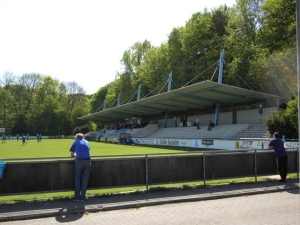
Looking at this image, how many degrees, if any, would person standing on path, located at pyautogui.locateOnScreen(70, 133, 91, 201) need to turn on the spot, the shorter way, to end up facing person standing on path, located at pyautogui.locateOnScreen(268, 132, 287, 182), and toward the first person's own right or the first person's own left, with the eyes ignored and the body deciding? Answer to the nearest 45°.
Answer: approximately 135° to the first person's own right

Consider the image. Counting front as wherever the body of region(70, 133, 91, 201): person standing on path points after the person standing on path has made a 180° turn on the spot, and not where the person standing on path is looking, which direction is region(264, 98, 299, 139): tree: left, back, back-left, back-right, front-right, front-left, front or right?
left

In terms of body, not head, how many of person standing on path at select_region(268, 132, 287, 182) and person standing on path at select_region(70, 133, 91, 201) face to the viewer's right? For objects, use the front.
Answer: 0

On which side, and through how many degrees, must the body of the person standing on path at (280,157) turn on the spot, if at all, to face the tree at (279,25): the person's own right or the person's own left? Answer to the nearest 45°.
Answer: approximately 45° to the person's own right

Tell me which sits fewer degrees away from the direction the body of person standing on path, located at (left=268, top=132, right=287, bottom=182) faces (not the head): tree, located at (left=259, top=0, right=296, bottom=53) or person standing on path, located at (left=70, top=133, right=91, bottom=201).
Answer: the tree

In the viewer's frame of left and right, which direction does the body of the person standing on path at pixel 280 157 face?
facing away from the viewer and to the left of the viewer

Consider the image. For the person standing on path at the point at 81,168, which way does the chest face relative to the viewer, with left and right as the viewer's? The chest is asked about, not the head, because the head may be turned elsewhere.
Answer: facing away from the viewer and to the left of the viewer

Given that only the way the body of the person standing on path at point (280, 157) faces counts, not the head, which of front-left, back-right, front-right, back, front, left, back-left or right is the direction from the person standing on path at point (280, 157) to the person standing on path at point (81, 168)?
left
